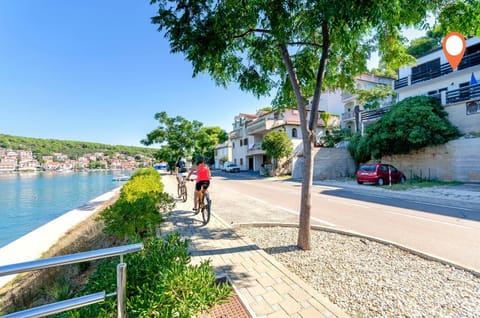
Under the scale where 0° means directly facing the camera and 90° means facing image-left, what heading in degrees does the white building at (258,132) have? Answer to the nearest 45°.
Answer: approximately 45°

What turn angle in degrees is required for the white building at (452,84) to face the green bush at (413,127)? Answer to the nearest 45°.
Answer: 0° — it already faces it

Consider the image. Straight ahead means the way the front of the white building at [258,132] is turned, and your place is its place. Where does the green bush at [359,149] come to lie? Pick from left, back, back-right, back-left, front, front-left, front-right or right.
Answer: left

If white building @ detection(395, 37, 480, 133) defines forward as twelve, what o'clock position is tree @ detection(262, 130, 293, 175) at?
The tree is roughly at 1 o'clock from the white building.

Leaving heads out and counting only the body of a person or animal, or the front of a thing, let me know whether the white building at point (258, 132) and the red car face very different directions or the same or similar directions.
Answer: very different directions

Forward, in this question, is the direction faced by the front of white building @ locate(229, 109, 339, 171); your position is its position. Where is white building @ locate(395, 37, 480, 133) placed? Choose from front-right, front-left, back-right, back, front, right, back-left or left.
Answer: left

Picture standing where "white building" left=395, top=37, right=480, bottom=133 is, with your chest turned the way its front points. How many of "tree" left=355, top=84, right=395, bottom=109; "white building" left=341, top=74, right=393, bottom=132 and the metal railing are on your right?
2

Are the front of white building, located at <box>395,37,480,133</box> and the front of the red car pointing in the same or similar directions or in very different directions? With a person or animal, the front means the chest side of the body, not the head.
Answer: very different directions

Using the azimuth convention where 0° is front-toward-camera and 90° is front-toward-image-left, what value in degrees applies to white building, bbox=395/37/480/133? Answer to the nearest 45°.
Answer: approximately 45°

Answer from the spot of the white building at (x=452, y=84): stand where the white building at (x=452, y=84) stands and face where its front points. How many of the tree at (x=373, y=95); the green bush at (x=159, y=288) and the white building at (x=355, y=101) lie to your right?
2
